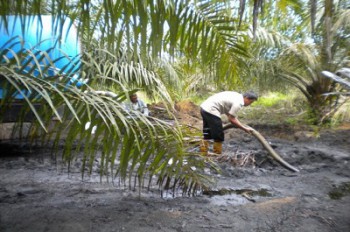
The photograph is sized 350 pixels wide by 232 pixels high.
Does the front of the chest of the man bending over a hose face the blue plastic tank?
no

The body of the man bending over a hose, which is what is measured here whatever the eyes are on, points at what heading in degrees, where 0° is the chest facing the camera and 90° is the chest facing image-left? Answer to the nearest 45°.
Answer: approximately 270°

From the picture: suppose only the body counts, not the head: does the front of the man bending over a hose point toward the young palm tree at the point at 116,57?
no
